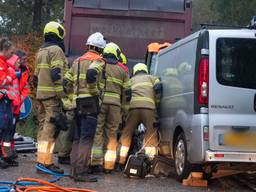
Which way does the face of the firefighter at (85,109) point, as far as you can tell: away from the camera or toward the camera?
away from the camera

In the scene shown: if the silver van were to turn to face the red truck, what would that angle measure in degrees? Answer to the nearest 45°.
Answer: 0° — it already faces it

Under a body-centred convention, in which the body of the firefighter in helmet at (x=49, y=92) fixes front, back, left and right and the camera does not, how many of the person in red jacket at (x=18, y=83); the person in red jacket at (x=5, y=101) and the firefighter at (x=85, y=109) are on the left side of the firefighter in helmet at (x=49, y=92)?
2

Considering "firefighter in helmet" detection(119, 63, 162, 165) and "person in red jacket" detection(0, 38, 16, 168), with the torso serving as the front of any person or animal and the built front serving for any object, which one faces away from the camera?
the firefighter in helmet

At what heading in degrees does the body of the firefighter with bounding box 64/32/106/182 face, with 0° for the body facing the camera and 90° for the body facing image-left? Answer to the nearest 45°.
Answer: approximately 225°

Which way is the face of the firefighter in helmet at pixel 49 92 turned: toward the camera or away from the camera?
away from the camera

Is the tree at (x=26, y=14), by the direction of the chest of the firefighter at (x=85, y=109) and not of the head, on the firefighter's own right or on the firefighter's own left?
on the firefighter's own left

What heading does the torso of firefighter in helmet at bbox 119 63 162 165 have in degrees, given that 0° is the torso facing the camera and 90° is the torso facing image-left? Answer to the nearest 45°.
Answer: approximately 180°
